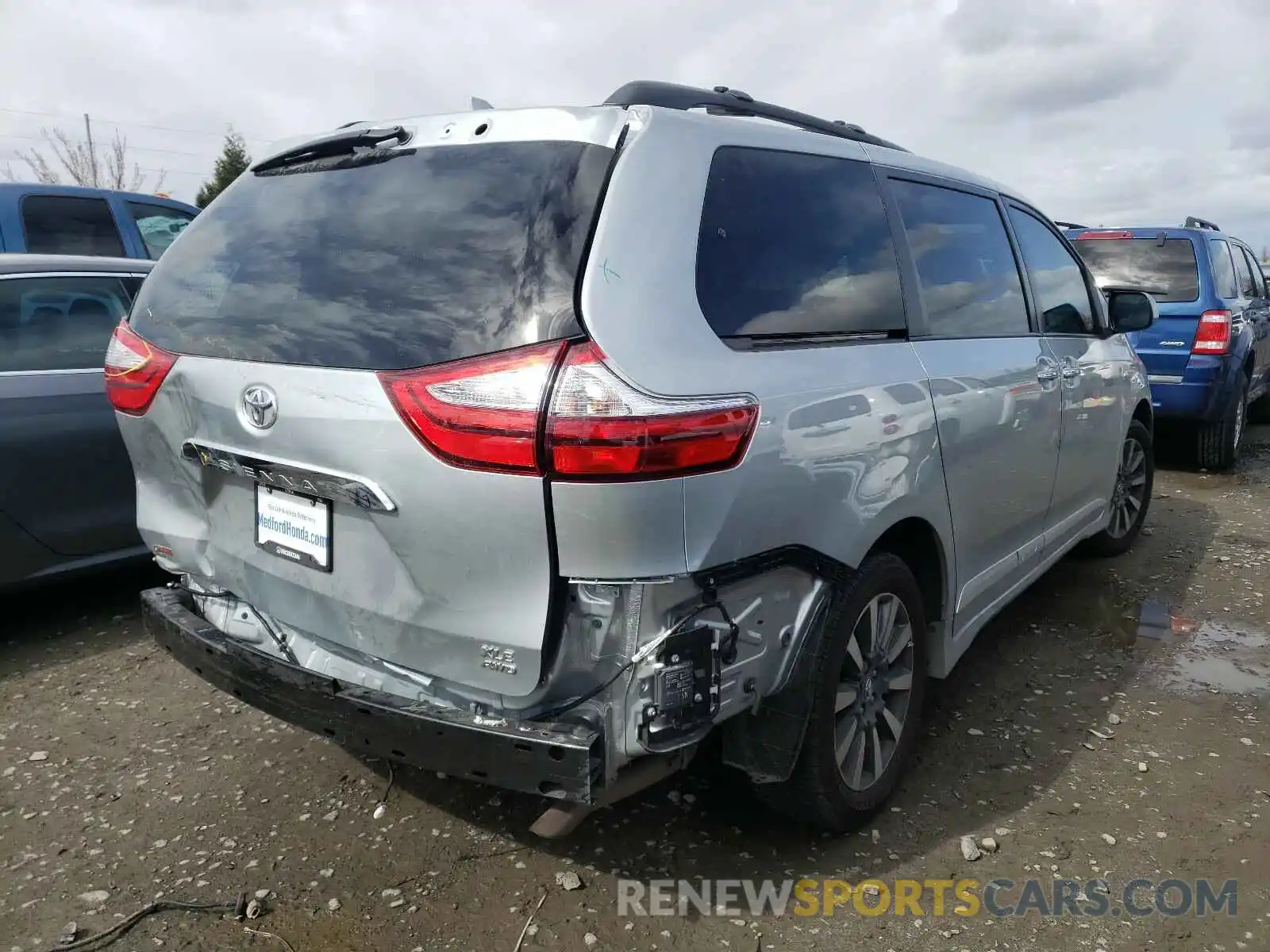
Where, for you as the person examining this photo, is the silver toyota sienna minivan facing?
facing away from the viewer and to the right of the viewer

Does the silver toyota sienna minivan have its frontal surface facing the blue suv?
yes

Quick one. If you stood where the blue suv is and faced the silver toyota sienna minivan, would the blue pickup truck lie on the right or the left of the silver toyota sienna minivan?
right

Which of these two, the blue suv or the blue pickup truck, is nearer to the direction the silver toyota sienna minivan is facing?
the blue suv

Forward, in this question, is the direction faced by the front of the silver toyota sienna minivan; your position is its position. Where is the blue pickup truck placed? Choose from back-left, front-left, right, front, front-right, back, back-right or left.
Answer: left

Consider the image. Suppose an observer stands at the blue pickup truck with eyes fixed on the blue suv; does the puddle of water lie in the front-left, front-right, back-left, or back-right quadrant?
front-right
